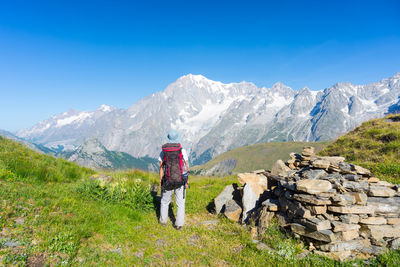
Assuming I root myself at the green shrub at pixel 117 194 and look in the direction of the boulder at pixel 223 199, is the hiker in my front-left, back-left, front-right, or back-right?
front-right

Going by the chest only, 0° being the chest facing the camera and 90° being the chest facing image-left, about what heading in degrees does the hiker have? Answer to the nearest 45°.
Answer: approximately 180°

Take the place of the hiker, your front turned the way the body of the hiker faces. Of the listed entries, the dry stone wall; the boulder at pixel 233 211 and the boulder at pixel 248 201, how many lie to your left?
0

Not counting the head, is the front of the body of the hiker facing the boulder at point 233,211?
no

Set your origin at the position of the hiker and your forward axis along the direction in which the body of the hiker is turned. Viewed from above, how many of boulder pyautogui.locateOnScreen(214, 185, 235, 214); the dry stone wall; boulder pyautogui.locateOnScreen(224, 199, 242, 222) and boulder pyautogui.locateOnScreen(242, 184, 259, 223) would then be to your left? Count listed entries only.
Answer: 0

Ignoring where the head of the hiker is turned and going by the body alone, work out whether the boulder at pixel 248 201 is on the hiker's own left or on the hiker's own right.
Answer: on the hiker's own right

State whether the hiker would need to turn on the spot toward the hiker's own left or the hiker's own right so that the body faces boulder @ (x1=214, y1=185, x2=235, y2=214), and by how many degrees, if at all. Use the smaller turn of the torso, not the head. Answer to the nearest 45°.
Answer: approximately 45° to the hiker's own right

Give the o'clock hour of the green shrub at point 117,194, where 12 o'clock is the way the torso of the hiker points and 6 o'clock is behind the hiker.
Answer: The green shrub is roughly at 10 o'clock from the hiker.

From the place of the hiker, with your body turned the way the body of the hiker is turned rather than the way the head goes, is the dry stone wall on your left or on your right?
on your right
